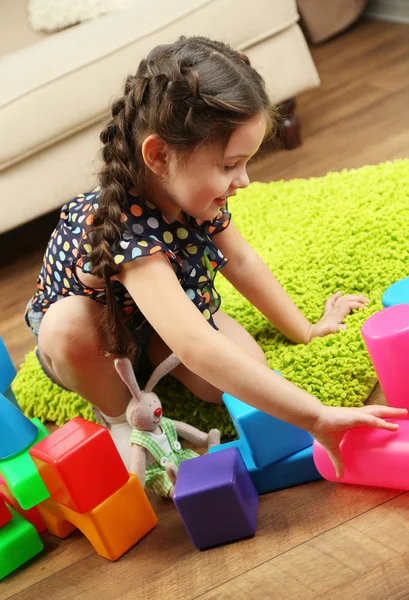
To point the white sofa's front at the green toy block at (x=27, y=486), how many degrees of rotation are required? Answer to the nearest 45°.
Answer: approximately 45° to its right

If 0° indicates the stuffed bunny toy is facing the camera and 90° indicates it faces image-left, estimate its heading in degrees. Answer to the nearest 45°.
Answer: approximately 315°

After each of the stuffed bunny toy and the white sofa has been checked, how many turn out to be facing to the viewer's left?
0

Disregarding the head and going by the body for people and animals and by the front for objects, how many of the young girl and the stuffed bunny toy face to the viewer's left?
0

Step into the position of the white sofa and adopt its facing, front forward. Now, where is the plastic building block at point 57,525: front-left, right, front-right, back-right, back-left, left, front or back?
front-right

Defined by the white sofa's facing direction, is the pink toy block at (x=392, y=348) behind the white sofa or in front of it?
in front
